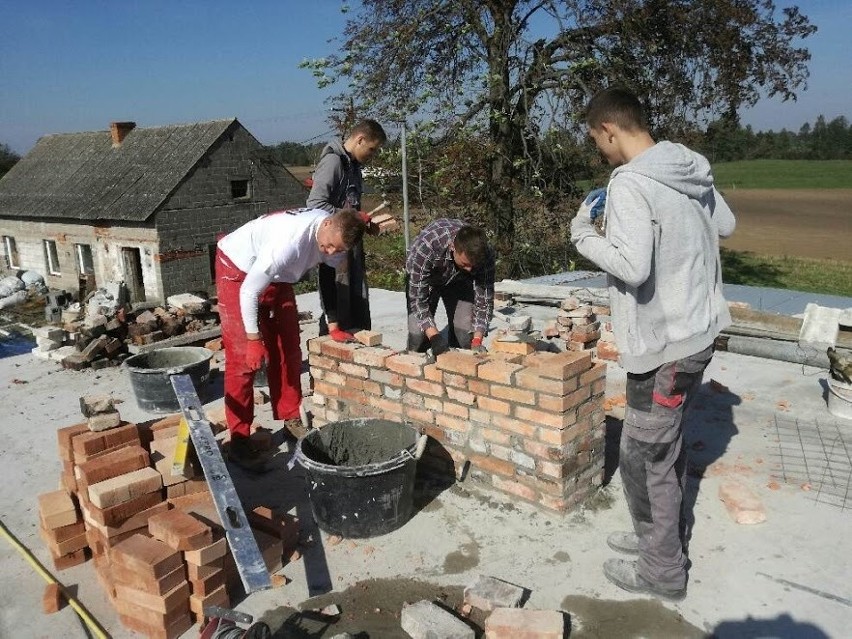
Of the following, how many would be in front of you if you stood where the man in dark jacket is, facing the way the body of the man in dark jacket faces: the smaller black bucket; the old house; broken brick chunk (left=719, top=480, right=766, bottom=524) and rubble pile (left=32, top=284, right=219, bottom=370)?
1

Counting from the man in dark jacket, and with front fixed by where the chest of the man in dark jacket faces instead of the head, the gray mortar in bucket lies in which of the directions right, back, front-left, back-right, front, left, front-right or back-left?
front-right

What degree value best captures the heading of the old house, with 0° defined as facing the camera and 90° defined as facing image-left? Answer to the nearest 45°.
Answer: approximately 45°

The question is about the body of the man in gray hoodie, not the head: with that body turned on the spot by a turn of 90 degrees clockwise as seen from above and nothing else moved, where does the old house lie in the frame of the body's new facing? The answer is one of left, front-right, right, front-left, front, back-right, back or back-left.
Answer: left

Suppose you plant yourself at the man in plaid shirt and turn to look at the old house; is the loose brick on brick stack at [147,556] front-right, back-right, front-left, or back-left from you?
back-left

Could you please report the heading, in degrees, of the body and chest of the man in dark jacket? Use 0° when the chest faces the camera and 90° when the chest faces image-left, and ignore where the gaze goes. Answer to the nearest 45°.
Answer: approximately 315°

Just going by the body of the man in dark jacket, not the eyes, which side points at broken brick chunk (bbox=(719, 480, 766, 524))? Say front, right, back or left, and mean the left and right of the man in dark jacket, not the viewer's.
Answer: front

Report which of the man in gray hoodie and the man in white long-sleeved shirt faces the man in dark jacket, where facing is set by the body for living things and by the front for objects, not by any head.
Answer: the man in gray hoodie

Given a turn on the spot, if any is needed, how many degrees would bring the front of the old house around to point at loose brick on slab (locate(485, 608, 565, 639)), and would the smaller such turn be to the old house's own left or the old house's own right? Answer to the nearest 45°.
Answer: approximately 45° to the old house's own left

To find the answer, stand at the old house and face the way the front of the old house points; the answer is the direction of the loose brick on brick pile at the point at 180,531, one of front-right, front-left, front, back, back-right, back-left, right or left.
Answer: front-left

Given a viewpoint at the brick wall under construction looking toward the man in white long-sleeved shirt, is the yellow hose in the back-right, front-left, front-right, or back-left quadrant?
front-left

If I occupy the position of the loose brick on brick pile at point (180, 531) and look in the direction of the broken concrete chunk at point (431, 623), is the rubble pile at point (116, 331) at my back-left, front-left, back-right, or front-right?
back-left

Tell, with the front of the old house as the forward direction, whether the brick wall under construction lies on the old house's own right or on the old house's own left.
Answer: on the old house's own left

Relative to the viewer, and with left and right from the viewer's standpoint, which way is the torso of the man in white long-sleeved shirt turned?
facing the viewer and to the right of the viewer

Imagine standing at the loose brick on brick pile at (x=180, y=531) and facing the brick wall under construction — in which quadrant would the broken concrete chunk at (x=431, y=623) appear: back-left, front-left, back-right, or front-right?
front-right
